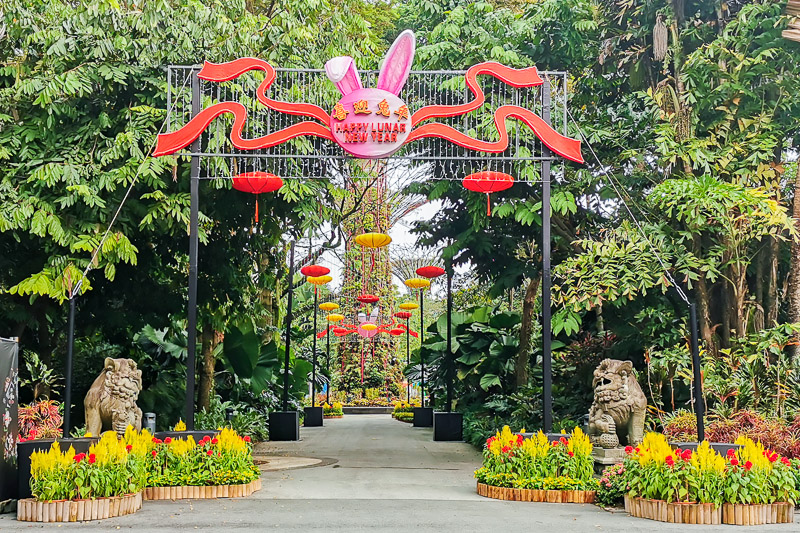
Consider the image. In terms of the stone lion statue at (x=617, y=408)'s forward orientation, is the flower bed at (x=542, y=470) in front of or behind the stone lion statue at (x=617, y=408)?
in front

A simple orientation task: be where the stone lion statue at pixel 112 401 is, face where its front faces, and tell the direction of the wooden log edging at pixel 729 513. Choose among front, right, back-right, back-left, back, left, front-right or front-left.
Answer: front

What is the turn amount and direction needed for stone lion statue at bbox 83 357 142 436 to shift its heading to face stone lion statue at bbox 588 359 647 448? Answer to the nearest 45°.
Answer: approximately 45° to its left

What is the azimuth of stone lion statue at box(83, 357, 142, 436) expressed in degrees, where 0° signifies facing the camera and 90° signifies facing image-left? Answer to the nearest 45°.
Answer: approximately 315°

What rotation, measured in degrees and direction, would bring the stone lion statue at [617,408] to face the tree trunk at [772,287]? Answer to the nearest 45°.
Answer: approximately 180°

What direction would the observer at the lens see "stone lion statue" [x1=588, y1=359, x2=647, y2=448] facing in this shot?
facing the viewer and to the left of the viewer

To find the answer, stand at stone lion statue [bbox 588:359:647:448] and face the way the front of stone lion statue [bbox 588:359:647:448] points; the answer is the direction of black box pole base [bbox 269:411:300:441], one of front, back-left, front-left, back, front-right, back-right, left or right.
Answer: right

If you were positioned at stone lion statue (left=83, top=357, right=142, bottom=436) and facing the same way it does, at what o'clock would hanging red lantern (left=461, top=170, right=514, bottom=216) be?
The hanging red lantern is roughly at 11 o'clock from the stone lion statue.

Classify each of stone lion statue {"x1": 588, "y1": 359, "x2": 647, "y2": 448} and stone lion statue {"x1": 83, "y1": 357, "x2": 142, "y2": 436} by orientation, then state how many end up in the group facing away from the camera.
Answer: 0

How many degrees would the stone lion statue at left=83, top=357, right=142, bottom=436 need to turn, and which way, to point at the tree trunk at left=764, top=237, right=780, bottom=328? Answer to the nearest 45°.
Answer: approximately 45° to its left
